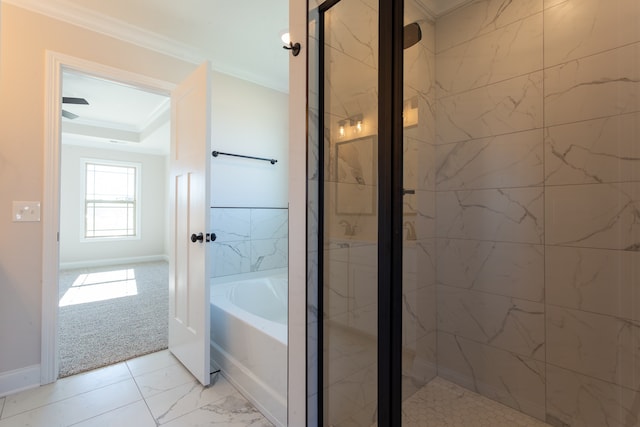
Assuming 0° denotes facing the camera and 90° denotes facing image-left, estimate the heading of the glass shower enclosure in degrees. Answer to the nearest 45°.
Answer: approximately 45°

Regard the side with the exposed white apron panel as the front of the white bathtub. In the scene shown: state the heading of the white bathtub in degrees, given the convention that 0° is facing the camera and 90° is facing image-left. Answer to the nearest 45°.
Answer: approximately 45°

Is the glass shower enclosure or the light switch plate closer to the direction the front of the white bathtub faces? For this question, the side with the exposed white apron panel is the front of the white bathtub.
the light switch plate

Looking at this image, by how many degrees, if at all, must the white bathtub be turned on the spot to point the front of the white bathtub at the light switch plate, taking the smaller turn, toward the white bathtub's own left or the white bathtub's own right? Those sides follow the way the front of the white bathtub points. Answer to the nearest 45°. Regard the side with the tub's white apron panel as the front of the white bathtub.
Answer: approximately 45° to the white bathtub's own right

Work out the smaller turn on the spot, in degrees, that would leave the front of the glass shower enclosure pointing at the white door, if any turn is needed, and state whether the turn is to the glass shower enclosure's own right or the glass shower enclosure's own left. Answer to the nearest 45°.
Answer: approximately 45° to the glass shower enclosure's own right

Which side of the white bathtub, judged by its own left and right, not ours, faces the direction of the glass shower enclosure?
left
